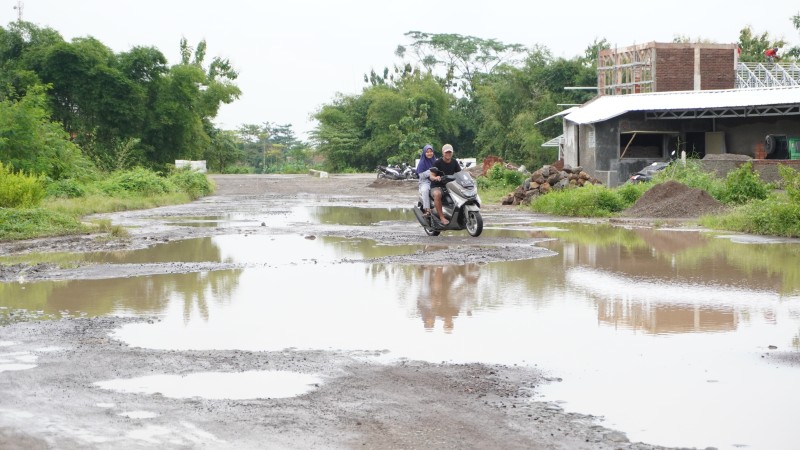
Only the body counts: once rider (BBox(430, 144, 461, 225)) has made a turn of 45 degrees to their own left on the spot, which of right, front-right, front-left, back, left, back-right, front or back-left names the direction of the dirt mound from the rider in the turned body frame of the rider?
front-left

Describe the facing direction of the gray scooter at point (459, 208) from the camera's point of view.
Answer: facing the viewer and to the right of the viewer

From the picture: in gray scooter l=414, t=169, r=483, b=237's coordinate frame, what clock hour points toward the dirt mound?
The dirt mound is roughly at 9 o'clock from the gray scooter.

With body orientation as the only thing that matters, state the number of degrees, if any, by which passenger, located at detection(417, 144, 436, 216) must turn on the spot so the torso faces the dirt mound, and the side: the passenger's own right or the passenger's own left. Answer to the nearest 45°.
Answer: approximately 90° to the passenger's own left

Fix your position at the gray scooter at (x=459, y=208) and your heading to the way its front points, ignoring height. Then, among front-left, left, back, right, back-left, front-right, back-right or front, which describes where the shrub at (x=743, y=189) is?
left

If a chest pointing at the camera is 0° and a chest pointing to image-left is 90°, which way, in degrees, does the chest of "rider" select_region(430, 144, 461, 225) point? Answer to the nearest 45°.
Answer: approximately 315°

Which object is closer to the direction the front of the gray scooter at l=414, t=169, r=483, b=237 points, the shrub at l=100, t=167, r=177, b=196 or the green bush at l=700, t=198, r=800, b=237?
the green bush

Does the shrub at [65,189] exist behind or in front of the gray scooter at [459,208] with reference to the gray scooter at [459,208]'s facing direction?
behind

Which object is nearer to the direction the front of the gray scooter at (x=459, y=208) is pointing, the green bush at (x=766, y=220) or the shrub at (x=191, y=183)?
the green bush

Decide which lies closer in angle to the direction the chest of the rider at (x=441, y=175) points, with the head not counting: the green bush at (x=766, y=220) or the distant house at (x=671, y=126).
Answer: the green bush

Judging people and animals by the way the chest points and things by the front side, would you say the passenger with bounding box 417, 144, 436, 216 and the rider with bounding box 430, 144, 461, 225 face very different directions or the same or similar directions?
same or similar directions
